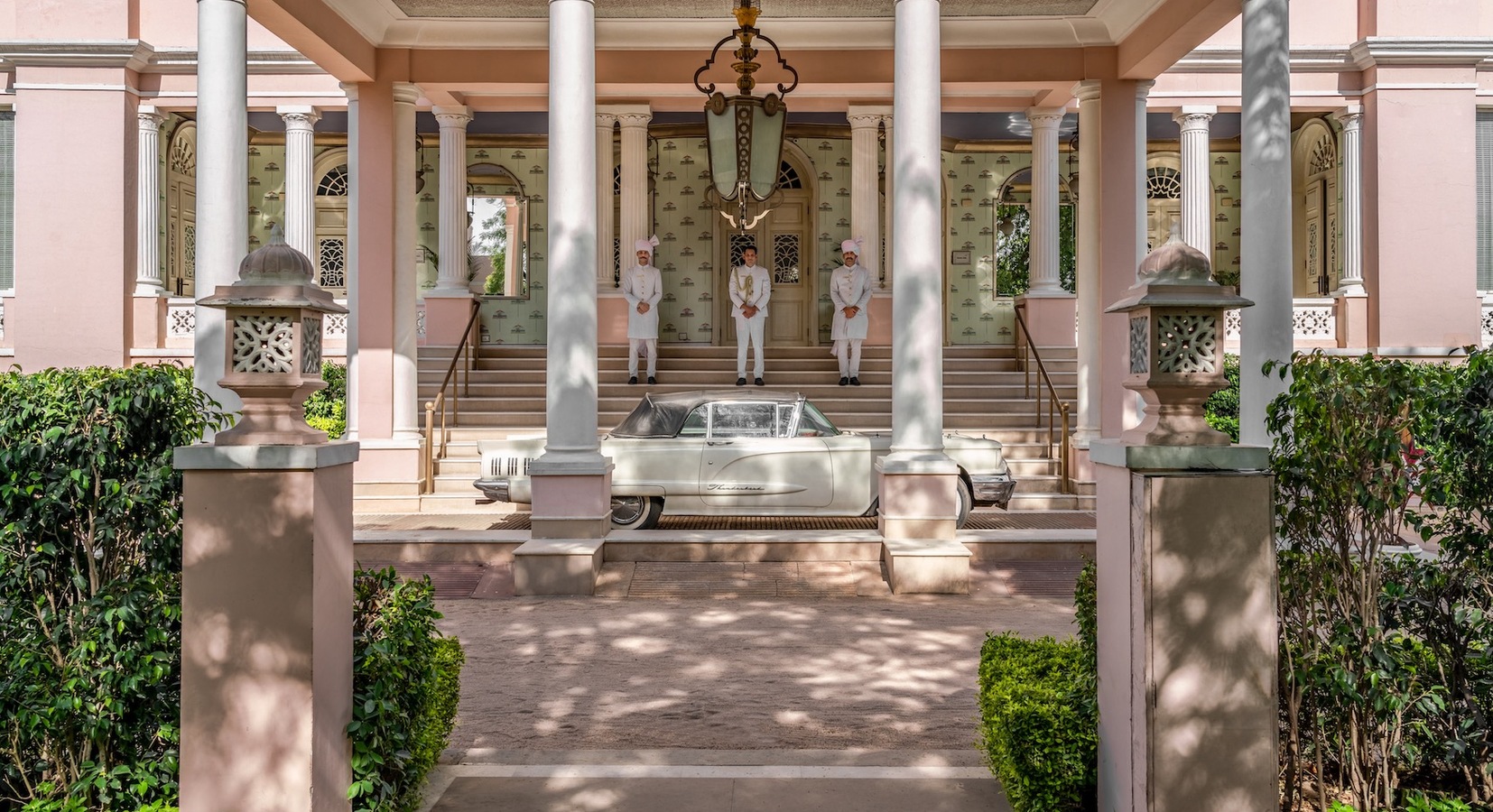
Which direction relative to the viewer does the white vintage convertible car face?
to the viewer's right

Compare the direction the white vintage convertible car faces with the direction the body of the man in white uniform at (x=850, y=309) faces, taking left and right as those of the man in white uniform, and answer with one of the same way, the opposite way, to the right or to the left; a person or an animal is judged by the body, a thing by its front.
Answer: to the left

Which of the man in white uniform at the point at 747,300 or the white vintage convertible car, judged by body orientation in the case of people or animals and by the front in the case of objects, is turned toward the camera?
the man in white uniform

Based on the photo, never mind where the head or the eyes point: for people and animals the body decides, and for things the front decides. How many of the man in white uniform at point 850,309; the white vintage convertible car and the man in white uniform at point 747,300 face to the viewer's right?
1

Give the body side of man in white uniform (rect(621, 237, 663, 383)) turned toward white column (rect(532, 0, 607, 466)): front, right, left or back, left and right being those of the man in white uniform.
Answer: front

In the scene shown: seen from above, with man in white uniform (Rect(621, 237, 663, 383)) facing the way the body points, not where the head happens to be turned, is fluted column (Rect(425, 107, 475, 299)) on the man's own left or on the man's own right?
on the man's own right

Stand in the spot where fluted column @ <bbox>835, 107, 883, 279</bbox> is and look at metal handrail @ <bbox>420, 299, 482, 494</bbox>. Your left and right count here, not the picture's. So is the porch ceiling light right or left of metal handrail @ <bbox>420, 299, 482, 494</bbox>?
left

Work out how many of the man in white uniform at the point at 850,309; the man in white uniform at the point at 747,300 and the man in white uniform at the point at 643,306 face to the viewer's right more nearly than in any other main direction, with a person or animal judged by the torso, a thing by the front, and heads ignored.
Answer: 0

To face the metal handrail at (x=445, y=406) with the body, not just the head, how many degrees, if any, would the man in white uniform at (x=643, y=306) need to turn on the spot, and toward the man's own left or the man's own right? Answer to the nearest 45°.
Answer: approximately 45° to the man's own right

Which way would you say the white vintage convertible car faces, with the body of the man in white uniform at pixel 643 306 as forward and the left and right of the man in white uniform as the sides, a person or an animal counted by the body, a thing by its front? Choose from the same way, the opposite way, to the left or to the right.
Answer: to the left

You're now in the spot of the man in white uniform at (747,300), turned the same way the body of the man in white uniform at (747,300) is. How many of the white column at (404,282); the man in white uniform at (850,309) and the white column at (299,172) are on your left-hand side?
1

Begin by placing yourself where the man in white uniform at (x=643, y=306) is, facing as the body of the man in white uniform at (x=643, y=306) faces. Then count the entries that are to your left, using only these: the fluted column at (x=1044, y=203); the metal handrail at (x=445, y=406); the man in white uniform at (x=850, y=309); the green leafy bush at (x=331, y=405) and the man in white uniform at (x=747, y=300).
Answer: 3

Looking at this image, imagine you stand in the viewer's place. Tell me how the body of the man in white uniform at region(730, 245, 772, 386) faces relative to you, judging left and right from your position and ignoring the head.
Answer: facing the viewer

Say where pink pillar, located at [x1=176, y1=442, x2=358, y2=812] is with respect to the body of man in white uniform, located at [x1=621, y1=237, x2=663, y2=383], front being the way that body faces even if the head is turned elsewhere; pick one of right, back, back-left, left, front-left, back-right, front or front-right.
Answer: front

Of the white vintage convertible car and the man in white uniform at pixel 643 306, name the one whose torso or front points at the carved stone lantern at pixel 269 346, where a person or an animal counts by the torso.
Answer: the man in white uniform

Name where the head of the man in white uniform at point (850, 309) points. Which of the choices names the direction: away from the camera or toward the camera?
toward the camera

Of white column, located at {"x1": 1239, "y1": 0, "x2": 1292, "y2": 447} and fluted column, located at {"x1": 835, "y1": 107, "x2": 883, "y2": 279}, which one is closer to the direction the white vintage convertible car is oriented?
the white column

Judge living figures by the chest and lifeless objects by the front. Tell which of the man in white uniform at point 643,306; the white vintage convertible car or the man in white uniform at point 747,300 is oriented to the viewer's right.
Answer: the white vintage convertible car
